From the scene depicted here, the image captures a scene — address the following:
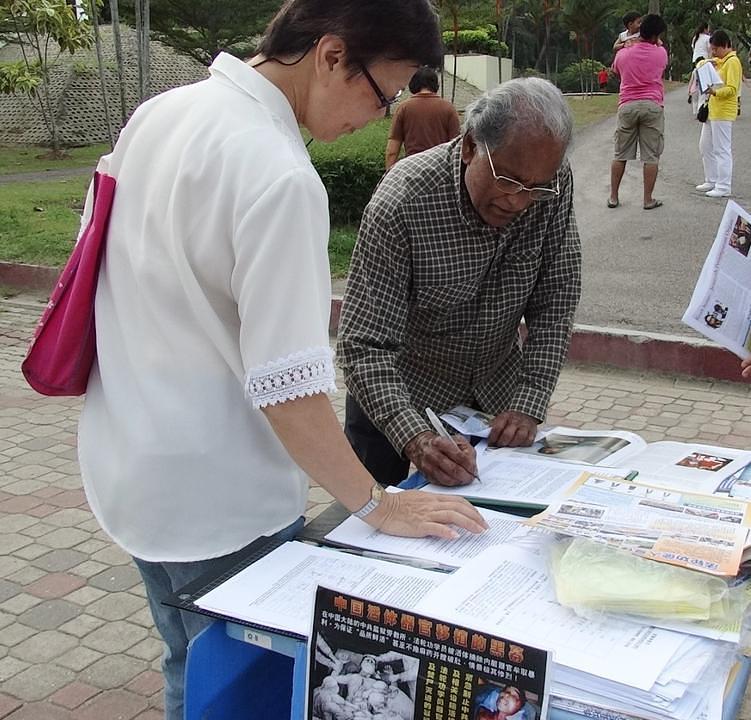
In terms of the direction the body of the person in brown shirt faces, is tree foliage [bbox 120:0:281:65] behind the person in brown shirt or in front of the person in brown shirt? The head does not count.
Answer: in front

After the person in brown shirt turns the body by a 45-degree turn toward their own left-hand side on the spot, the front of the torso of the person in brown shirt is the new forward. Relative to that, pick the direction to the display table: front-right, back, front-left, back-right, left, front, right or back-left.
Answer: back-left

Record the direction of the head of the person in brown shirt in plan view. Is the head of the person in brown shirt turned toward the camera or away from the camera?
away from the camera

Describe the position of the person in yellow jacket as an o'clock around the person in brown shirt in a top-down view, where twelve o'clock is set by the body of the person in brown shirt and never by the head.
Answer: The person in yellow jacket is roughly at 2 o'clock from the person in brown shirt.

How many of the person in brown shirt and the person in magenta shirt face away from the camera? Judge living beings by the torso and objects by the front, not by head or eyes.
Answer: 2

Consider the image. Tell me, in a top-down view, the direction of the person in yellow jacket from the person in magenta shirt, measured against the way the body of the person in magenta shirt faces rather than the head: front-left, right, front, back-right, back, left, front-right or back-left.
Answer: front-right

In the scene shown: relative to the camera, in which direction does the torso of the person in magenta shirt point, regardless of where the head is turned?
away from the camera

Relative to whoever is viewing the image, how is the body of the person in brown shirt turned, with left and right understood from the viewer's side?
facing away from the viewer

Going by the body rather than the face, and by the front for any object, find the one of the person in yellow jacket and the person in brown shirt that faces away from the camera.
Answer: the person in brown shirt

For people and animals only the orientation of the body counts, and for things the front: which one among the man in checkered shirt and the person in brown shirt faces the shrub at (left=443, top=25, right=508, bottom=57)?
the person in brown shirt

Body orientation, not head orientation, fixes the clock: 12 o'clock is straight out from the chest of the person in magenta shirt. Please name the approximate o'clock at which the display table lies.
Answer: The display table is roughly at 6 o'clock from the person in magenta shirt.

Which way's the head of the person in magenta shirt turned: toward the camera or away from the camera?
away from the camera
